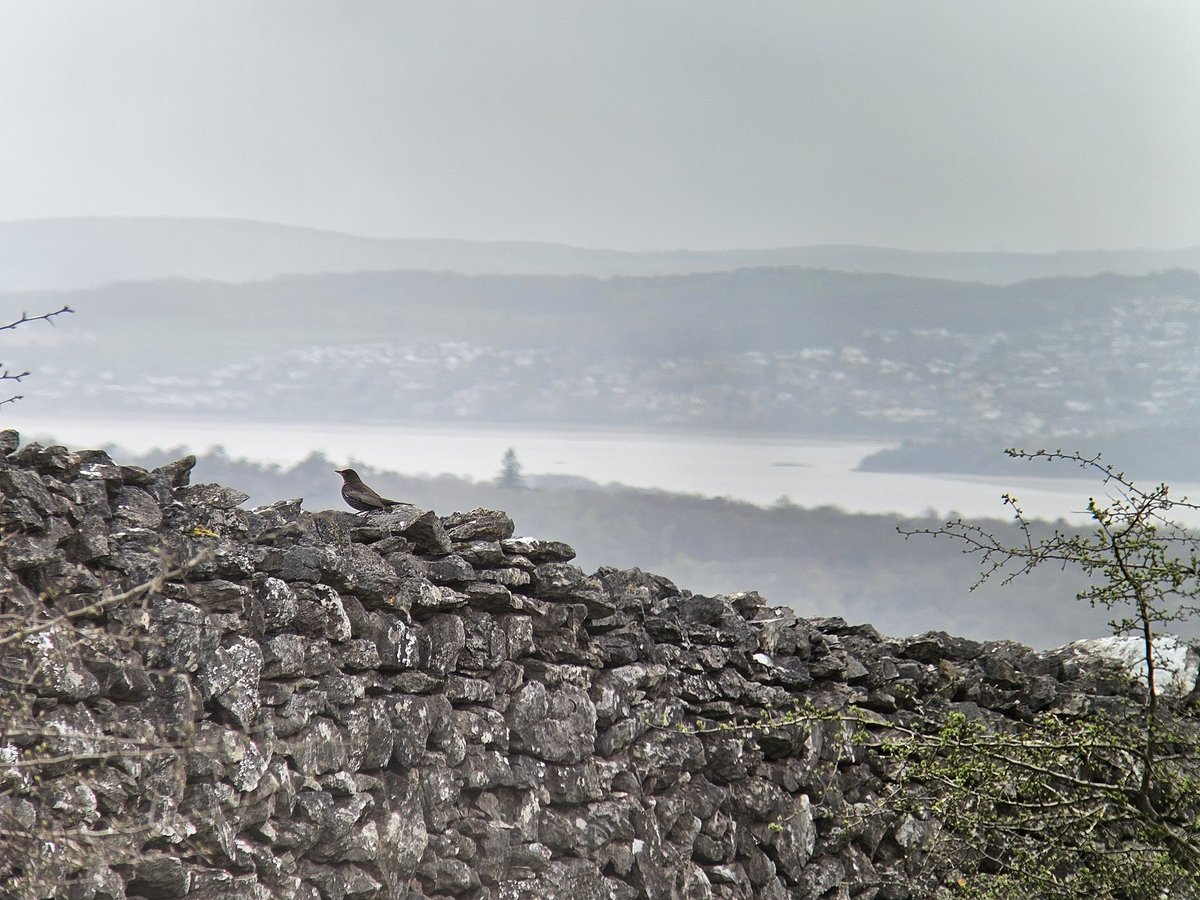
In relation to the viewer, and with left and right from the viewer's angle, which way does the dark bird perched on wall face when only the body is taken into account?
facing to the left of the viewer
